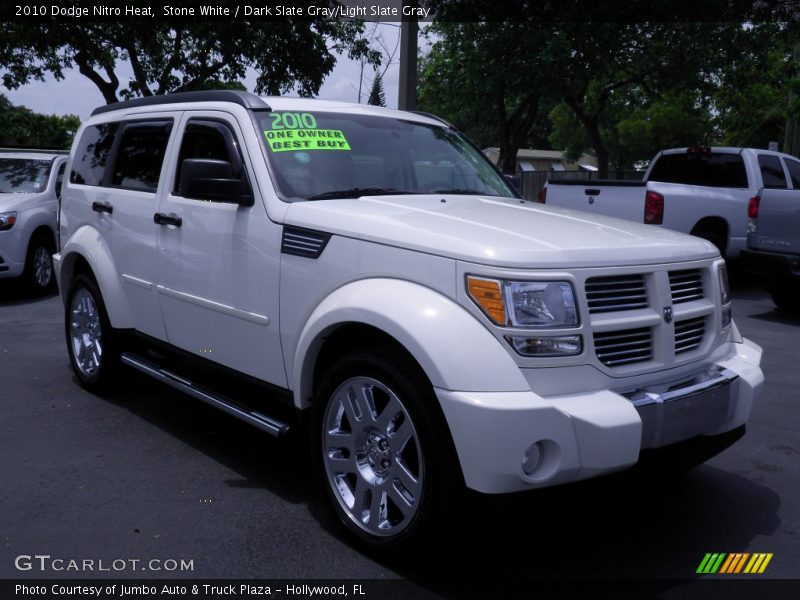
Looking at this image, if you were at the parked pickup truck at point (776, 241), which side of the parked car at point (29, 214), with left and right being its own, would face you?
left

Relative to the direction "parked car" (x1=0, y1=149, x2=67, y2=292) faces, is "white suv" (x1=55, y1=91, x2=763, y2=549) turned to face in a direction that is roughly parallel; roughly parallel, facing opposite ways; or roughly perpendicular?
roughly perpendicular

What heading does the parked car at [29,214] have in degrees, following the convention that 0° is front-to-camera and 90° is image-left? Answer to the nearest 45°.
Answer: approximately 45°

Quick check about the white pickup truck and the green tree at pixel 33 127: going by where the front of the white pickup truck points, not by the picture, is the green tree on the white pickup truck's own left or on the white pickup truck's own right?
on the white pickup truck's own left

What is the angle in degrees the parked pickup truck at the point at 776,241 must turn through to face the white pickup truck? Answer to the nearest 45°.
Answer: approximately 90° to its left

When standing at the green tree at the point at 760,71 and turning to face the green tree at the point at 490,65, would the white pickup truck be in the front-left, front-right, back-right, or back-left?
front-left

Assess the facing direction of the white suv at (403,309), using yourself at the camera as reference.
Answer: facing the viewer and to the right of the viewer

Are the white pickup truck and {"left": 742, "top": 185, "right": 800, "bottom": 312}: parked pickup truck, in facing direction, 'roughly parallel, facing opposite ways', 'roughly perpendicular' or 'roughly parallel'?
roughly parallel

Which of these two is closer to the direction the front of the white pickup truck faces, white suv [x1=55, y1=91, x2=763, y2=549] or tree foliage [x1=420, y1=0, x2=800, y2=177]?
the tree foliage

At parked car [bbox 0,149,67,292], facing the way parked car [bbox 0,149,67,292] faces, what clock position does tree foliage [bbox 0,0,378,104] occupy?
The tree foliage is roughly at 5 o'clock from the parked car.

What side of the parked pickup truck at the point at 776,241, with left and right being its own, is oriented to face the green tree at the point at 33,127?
left

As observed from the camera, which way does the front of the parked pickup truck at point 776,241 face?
facing away from the viewer and to the right of the viewer

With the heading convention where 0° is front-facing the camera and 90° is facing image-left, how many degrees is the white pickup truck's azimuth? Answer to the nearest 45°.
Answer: approximately 225°

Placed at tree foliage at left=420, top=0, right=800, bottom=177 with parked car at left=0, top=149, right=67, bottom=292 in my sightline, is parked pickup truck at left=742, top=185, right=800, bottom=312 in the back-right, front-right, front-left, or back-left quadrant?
front-left

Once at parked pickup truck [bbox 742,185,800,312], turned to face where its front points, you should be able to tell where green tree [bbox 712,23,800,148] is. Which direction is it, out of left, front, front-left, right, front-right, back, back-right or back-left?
front-left

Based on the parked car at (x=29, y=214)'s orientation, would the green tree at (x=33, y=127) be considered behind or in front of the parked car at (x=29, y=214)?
behind
